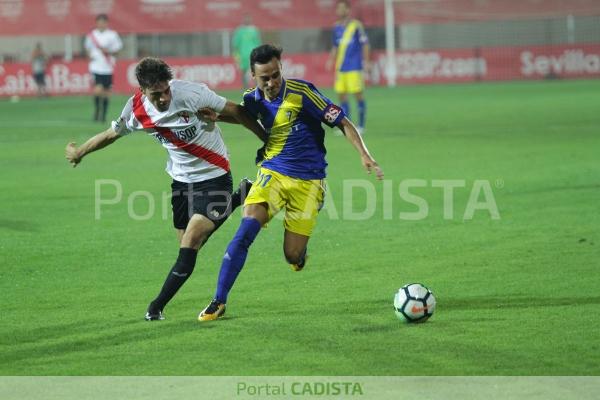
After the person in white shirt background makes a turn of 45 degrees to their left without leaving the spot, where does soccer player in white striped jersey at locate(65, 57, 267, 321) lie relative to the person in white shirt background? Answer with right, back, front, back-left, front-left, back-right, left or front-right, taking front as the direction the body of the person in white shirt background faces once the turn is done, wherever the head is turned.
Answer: front-right

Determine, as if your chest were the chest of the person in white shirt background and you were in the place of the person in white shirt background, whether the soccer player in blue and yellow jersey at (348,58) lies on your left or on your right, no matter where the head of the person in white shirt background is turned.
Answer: on your left

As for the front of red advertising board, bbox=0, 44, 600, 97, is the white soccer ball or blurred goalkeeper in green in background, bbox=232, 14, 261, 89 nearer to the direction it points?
the white soccer ball

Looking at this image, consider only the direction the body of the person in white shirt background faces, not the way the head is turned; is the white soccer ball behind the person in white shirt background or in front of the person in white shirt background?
in front

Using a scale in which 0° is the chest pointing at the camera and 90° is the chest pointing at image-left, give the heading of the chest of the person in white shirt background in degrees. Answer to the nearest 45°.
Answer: approximately 0°

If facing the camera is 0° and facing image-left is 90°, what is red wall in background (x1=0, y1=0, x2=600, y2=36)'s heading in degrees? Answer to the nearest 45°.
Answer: approximately 0°

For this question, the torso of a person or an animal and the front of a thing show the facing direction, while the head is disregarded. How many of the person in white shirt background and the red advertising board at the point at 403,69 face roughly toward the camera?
2

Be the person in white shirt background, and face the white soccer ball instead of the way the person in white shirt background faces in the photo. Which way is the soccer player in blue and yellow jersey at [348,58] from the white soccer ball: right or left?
left

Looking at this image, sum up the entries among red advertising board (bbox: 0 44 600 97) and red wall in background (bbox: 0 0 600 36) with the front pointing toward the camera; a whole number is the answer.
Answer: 2

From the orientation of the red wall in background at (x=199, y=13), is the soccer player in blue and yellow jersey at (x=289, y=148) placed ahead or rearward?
ahead
